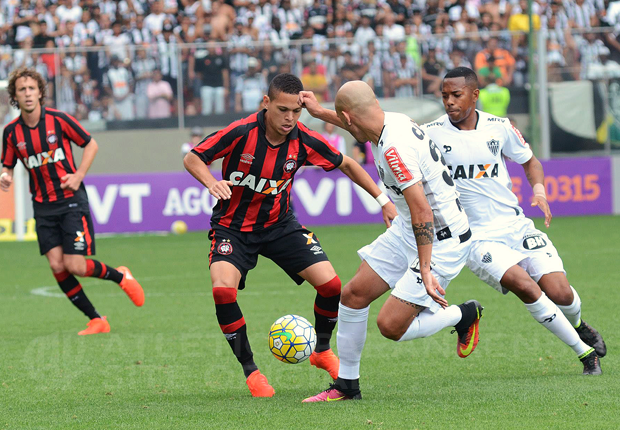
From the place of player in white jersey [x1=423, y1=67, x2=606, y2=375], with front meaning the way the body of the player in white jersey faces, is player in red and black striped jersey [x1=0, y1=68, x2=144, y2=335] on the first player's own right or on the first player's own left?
on the first player's own right

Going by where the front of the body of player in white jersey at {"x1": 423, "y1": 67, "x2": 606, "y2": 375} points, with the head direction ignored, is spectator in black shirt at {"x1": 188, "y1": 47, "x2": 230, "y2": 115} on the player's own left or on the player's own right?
on the player's own right

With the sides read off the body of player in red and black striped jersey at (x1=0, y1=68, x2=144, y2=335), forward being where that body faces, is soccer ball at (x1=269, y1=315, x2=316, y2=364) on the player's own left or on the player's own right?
on the player's own left

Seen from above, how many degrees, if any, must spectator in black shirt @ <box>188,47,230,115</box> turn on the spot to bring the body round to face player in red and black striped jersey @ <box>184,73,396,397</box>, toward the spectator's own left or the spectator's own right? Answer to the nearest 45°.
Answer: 0° — they already face them

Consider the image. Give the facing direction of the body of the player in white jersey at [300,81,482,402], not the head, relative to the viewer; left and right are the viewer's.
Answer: facing to the left of the viewer

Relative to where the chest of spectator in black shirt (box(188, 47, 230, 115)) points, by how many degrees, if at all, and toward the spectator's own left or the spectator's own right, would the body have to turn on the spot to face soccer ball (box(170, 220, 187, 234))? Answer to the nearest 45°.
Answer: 0° — they already face it

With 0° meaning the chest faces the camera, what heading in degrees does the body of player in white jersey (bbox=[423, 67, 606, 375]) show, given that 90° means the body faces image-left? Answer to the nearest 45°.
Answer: approximately 45°

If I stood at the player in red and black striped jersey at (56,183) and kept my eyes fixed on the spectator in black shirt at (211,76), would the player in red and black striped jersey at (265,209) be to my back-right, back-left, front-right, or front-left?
back-right

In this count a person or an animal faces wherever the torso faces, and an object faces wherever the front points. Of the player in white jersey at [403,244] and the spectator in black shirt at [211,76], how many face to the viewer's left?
1

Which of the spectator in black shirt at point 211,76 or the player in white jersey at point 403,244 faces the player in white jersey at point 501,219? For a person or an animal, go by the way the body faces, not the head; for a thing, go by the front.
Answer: the spectator in black shirt

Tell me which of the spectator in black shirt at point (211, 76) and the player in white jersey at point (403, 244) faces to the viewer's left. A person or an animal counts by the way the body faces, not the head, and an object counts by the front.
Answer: the player in white jersey

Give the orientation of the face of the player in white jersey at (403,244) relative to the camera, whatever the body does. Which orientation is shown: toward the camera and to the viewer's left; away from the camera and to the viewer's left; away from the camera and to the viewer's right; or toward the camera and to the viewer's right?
away from the camera and to the viewer's left
